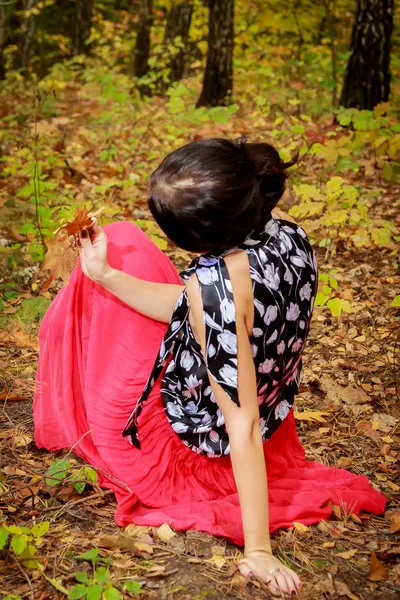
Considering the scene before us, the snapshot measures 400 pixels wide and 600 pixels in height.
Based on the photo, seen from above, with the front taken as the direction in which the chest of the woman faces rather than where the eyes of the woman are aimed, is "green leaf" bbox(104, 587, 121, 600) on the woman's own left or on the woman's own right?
on the woman's own left

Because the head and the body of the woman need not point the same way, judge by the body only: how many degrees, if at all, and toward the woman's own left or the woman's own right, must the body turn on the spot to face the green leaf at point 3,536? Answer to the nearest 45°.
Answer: approximately 45° to the woman's own left

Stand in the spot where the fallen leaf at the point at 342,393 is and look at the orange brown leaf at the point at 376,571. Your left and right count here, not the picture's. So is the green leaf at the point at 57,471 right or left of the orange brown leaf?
right

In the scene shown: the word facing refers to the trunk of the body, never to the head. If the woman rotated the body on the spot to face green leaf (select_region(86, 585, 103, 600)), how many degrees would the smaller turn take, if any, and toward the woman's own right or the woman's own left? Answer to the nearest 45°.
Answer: approximately 90° to the woman's own left

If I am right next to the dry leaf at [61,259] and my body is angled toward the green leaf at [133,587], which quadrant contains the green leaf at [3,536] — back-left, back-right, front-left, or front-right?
front-right

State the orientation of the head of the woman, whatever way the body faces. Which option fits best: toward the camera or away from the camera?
away from the camera

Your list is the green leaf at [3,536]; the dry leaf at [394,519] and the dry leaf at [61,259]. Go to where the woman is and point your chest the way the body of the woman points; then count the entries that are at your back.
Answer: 1

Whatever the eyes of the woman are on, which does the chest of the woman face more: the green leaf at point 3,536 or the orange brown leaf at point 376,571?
the green leaf
